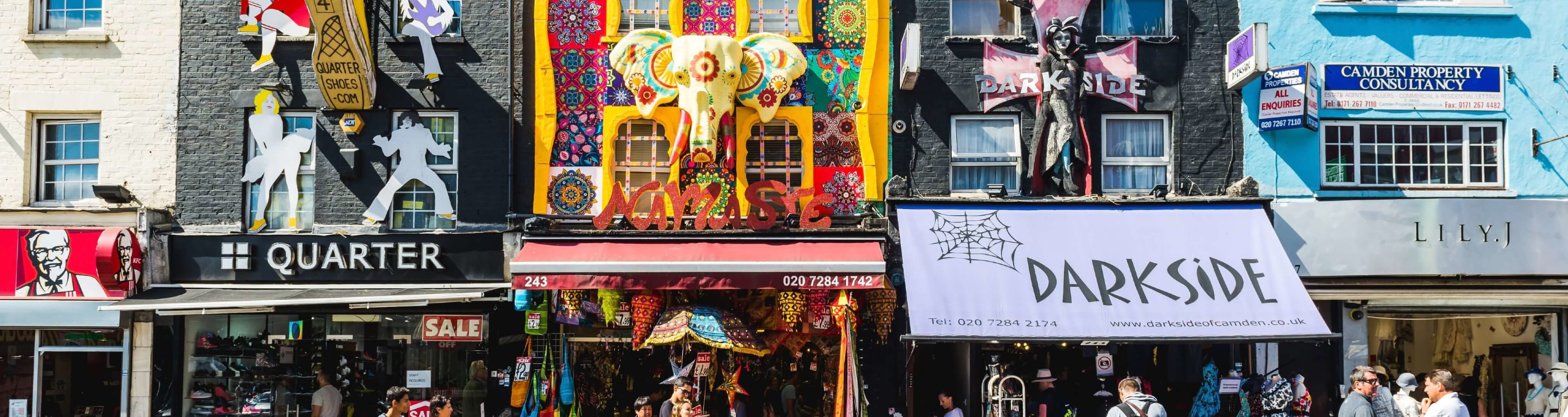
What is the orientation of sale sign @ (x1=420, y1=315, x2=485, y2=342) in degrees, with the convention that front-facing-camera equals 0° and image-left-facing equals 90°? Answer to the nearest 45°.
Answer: approximately 0°

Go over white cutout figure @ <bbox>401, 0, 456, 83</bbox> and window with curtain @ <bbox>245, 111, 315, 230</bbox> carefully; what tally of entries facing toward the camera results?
2

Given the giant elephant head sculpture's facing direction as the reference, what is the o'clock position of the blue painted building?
The blue painted building is roughly at 9 o'clock from the giant elephant head sculpture.

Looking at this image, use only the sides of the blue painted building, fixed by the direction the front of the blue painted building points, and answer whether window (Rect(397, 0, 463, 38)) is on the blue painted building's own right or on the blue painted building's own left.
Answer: on the blue painted building's own right

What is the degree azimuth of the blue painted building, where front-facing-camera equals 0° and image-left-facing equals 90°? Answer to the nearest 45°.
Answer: approximately 0°
